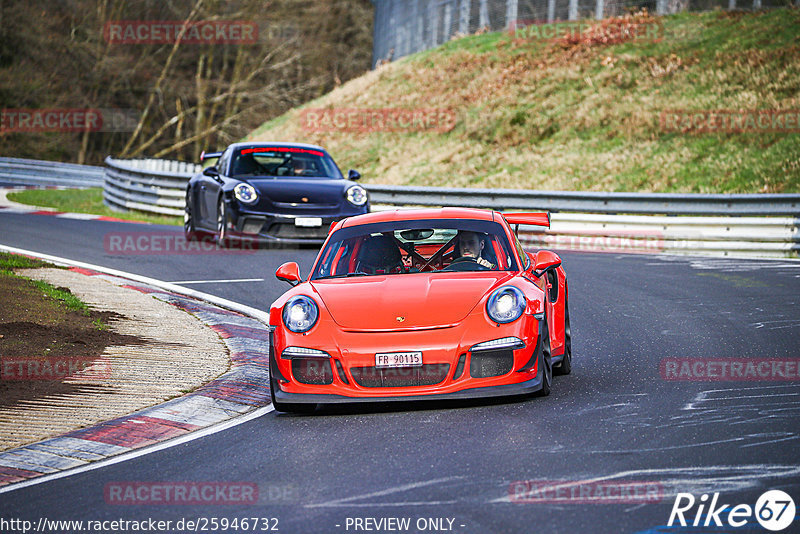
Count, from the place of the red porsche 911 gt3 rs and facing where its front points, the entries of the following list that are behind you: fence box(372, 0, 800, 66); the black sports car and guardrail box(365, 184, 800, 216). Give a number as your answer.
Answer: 3

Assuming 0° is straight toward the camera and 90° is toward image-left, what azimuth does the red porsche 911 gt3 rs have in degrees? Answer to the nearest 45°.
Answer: approximately 0°

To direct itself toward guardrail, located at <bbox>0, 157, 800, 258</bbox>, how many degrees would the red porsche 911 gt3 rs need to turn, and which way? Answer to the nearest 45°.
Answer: approximately 180°

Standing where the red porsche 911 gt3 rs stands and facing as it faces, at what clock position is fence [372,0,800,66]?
The fence is roughly at 6 o'clock from the red porsche 911 gt3 rs.

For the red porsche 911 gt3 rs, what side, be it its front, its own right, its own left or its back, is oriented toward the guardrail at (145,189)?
back

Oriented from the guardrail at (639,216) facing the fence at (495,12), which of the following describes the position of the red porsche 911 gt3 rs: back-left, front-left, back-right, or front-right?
back-left

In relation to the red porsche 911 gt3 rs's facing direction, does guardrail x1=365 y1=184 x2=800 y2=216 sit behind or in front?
behind

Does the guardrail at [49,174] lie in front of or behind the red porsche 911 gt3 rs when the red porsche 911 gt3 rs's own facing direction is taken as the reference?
behind

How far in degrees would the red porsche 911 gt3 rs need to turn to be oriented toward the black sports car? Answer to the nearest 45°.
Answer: approximately 180°
